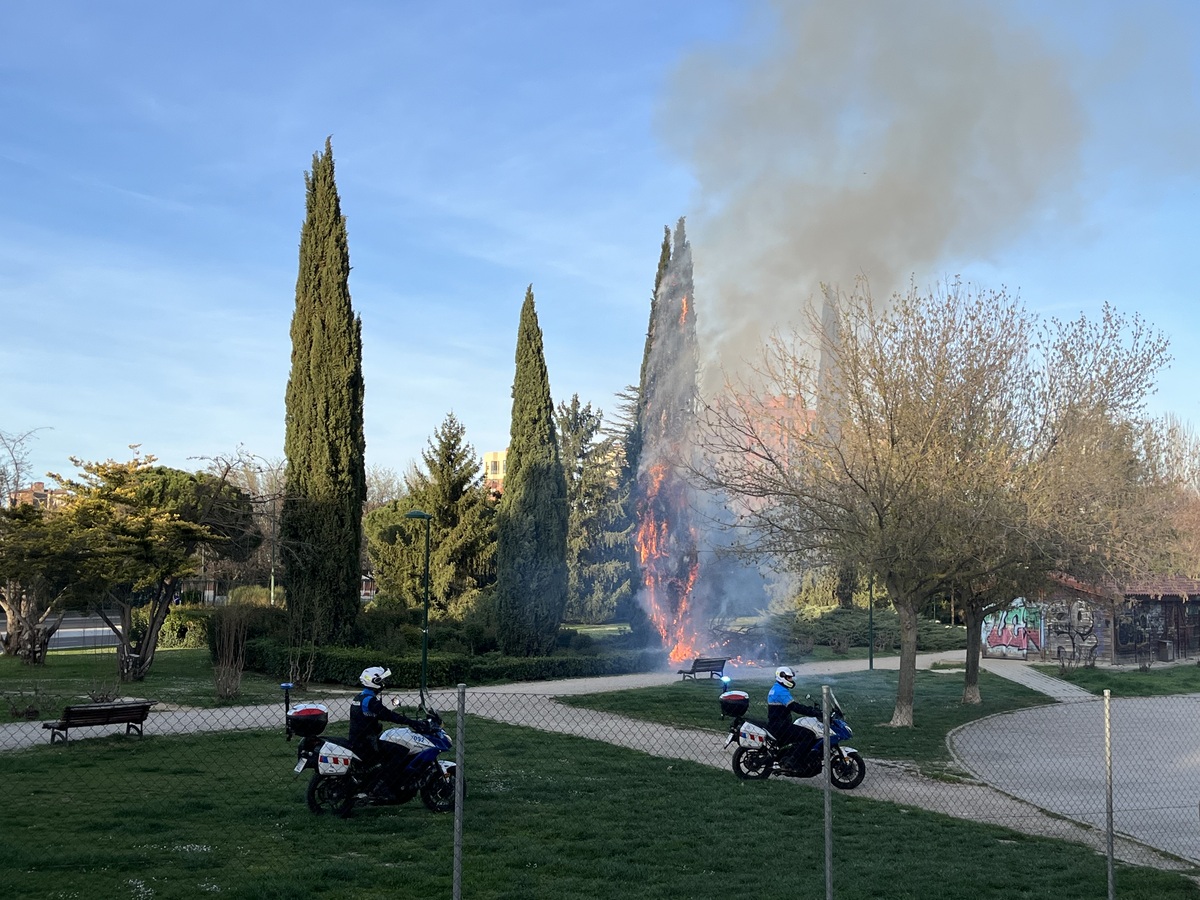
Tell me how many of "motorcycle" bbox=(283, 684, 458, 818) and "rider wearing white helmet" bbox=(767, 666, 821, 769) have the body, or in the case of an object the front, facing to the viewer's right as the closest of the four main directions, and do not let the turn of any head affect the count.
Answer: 2

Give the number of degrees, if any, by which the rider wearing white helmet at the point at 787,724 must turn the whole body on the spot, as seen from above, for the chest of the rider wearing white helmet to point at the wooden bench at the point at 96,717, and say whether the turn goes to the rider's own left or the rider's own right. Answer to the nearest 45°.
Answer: approximately 180°

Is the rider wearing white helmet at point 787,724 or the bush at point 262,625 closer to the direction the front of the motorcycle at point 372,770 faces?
the rider wearing white helmet

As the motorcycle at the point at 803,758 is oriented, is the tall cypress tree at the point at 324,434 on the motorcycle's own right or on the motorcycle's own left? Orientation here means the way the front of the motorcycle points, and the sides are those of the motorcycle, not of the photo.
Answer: on the motorcycle's own left

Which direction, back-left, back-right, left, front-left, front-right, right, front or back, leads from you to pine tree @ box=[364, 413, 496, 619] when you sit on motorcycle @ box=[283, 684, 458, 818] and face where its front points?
left

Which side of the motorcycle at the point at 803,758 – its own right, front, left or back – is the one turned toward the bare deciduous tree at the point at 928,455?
left

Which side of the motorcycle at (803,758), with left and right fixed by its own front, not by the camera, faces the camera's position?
right

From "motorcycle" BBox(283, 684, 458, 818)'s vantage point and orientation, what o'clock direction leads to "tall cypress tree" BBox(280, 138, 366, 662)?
The tall cypress tree is roughly at 9 o'clock from the motorcycle.

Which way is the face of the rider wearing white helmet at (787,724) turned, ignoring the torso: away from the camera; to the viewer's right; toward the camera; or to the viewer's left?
to the viewer's right

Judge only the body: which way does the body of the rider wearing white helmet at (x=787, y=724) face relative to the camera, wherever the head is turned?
to the viewer's right

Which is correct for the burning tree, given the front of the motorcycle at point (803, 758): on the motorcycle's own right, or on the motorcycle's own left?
on the motorcycle's own left

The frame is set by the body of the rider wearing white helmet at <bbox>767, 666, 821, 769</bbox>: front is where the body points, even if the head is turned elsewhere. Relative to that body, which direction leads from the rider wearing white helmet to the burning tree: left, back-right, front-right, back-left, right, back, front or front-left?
left

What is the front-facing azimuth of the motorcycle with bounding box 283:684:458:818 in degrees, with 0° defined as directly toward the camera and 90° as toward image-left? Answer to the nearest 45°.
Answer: approximately 270°

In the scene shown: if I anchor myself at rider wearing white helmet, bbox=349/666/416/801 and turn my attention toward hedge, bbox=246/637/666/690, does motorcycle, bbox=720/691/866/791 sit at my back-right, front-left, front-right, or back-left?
front-right
